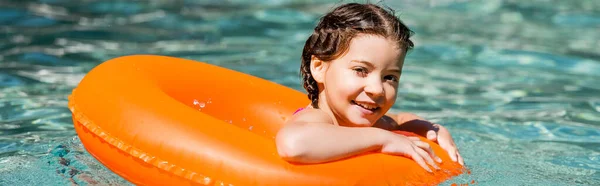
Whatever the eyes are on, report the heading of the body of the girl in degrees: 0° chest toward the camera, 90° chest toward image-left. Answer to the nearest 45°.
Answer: approximately 315°
